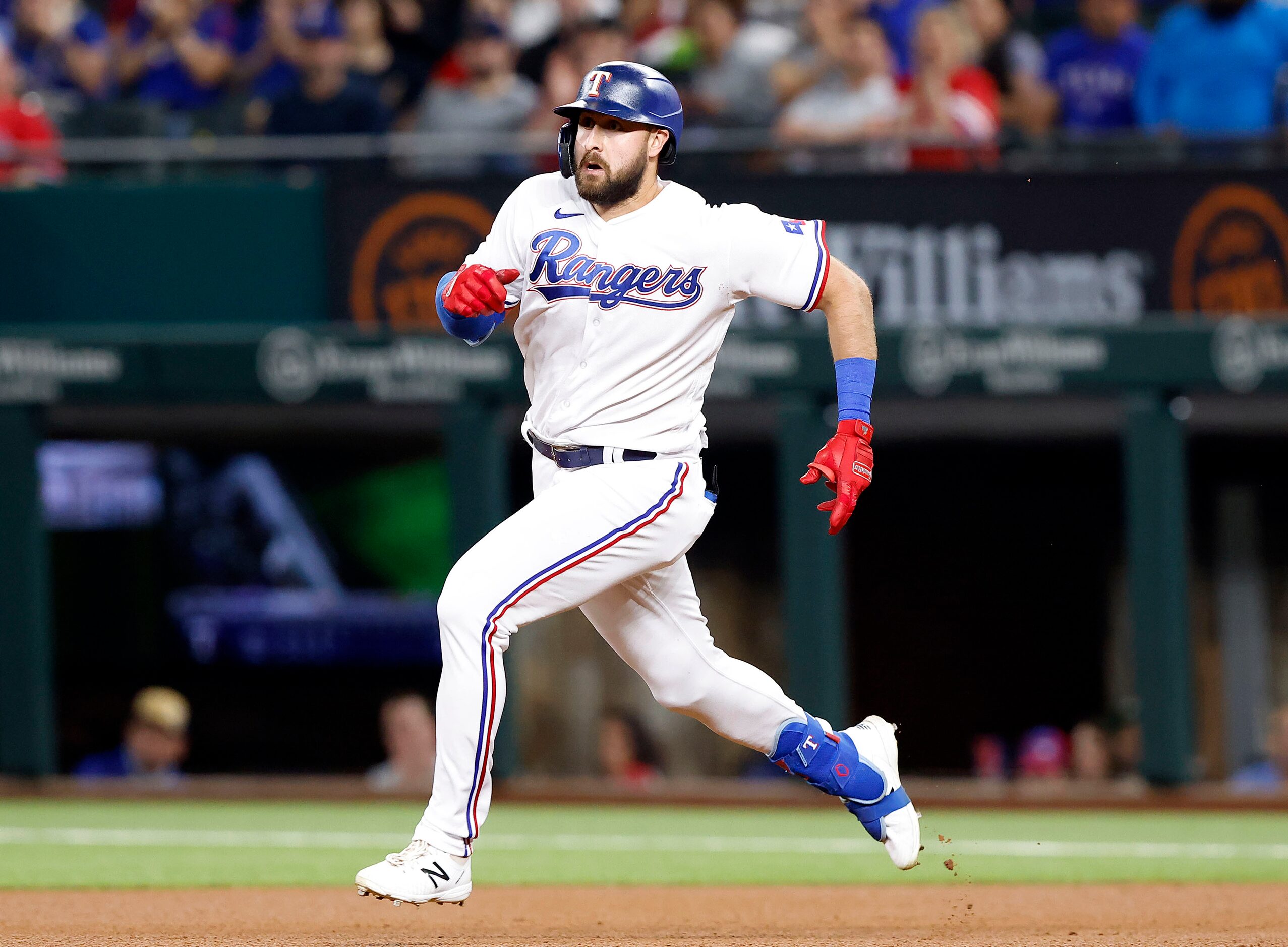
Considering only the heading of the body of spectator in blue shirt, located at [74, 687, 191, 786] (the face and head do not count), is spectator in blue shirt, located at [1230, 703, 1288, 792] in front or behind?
in front

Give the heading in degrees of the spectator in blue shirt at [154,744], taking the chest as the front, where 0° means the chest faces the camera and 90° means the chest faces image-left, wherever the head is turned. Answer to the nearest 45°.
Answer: approximately 315°

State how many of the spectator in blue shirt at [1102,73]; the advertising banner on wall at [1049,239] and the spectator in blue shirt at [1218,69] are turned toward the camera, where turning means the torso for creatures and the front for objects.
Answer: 3

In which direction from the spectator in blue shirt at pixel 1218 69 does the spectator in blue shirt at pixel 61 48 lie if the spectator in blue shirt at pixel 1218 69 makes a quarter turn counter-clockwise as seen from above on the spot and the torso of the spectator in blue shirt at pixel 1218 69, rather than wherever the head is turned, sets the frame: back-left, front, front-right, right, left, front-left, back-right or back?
back

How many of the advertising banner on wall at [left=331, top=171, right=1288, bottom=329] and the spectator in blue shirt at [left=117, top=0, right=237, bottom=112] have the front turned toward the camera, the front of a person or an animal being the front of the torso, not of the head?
2

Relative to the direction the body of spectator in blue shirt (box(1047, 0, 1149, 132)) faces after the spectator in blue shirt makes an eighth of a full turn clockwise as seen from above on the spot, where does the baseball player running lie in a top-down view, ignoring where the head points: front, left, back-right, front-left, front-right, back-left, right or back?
front-left

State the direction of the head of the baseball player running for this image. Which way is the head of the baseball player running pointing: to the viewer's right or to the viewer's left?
to the viewer's left
